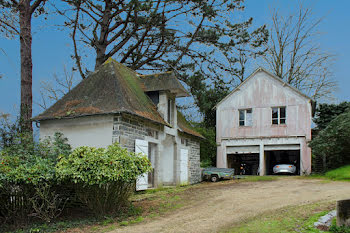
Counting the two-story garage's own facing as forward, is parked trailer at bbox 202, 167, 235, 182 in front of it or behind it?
in front

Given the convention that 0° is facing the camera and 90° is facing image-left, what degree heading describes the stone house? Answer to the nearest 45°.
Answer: approximately 315°

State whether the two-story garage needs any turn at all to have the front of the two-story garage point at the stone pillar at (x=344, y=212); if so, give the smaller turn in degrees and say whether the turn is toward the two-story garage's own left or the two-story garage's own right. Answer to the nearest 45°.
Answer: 0° — it already faces it

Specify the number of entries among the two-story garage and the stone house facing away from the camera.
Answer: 0

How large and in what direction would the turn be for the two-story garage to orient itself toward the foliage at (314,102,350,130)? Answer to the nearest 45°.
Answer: approximately 135° to its left

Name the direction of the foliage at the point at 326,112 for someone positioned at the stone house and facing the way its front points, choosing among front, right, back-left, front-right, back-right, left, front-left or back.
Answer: left

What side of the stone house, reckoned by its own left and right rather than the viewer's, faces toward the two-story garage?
left

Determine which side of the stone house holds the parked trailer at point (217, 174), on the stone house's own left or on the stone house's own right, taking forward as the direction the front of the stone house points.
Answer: on the stone house's own left

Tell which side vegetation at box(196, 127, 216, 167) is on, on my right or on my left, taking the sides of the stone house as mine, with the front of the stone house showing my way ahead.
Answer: on my left

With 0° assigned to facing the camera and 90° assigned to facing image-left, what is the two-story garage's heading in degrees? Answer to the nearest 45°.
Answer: approximately 0°

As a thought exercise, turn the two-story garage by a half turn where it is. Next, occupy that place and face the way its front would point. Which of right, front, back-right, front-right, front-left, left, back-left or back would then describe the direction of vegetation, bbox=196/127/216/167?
left

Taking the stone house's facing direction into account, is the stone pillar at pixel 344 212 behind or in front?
in front
